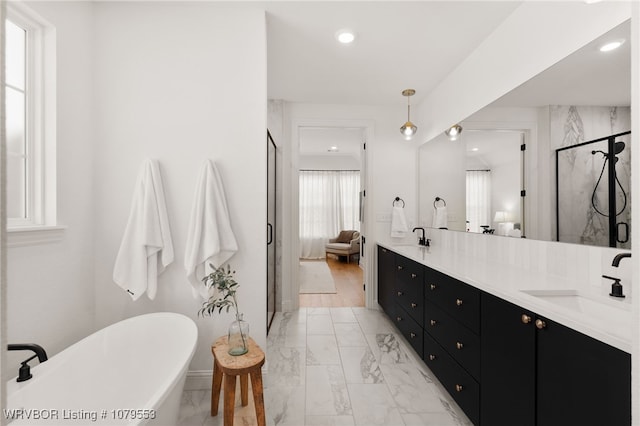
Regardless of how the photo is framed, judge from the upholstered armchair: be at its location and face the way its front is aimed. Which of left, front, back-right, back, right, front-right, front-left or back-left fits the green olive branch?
front-left

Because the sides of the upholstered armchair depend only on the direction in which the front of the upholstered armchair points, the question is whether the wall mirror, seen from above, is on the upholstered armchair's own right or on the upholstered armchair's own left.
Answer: on the upholstered armchair's own left

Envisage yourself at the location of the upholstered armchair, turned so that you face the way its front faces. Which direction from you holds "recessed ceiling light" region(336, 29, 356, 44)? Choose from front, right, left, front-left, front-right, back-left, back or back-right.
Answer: front-left

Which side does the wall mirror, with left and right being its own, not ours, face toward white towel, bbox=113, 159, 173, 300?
front

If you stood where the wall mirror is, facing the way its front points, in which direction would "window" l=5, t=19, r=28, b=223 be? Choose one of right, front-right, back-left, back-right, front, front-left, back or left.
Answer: front

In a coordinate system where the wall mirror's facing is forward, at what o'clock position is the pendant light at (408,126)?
The pendant light is roughly at 3 o'clock from the wall mirror.

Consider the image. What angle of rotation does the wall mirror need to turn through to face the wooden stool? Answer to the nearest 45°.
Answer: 0° — it already faces it

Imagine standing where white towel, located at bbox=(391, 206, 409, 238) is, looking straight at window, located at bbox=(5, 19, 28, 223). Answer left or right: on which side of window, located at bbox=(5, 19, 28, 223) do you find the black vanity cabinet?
left

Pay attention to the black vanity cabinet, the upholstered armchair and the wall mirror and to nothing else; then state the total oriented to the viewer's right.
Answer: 0

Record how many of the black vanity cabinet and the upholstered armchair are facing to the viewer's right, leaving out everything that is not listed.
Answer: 0

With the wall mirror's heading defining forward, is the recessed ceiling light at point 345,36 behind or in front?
in front

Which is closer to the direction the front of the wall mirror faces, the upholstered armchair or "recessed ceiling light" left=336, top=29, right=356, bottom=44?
the recessed ceiling light

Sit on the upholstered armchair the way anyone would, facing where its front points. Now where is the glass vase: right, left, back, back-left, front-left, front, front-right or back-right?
front-left

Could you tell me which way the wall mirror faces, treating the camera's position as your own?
facing the viewer and to the left of the viewer

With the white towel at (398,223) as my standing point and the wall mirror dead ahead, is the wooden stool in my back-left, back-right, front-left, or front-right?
front-right
